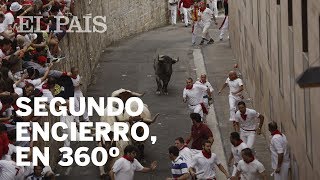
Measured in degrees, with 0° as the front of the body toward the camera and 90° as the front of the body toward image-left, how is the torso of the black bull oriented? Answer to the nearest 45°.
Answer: approximately 0°

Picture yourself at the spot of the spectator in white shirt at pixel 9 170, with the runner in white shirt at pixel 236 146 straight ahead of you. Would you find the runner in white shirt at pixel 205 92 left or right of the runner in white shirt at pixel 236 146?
left

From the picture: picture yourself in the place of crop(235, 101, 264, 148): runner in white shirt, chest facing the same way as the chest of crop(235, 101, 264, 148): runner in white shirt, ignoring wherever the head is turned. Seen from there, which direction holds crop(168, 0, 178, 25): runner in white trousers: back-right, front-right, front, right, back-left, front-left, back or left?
back-right

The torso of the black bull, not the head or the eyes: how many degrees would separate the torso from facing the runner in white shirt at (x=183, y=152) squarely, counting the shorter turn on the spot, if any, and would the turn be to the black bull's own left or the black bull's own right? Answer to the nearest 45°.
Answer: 0° — it already faces them

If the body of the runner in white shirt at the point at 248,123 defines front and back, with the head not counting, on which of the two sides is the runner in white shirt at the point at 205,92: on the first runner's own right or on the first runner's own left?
on the first runner's own right

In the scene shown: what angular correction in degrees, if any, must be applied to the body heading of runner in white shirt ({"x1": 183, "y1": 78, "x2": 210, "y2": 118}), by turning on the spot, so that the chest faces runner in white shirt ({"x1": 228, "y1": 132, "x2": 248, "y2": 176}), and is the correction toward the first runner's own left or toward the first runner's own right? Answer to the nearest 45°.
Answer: approximately 45° to the first runner's own left

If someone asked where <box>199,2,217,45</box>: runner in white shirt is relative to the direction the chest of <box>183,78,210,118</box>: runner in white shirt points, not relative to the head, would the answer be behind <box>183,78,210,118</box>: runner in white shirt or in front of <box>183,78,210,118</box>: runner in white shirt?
behind

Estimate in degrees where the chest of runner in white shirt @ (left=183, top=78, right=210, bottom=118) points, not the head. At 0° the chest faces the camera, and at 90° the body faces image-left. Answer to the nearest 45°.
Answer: approximately 45°

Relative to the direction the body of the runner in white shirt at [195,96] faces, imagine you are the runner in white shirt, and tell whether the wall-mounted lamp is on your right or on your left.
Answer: on your left
